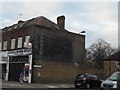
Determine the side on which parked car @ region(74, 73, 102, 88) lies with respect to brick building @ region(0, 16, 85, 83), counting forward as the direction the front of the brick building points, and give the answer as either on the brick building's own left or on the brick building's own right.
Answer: on the brick building's own left

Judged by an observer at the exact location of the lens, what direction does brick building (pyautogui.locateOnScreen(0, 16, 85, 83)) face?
facing the viewer and to the left of the viewer

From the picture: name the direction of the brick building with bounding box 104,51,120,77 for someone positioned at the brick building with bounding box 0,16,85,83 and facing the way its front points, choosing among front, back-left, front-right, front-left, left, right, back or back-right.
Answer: back
